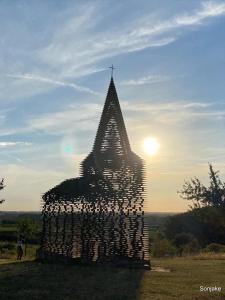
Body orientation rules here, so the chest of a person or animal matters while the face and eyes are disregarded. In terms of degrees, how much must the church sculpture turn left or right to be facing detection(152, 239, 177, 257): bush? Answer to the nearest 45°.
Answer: approximately 90° to its left
